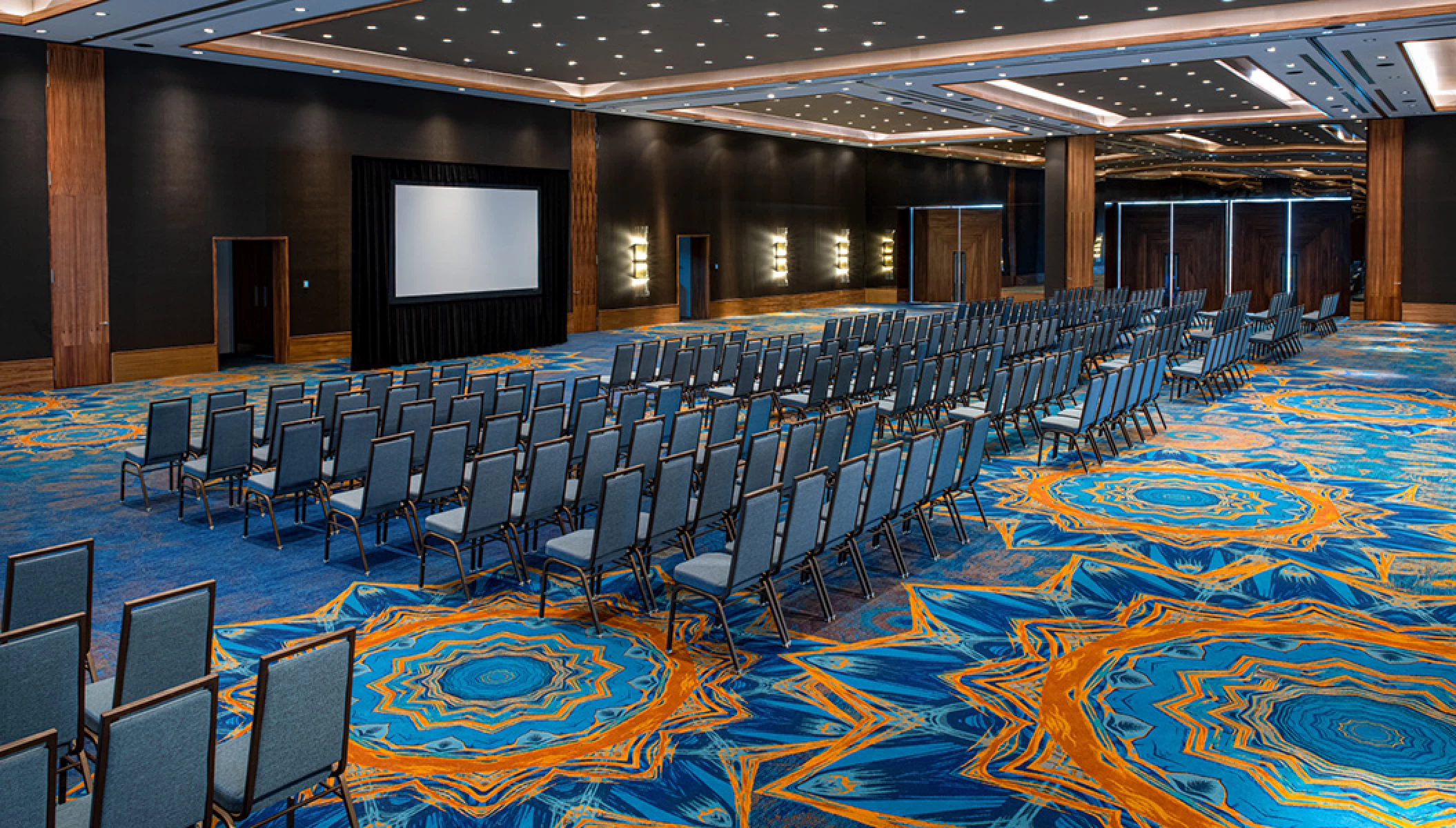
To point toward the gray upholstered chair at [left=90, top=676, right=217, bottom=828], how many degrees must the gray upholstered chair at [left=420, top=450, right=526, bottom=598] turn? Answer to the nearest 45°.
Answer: approximately 135° to its left

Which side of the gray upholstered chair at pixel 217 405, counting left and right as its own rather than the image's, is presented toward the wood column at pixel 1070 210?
right

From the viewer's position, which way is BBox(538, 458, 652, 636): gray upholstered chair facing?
facing away from the viewer and to the left of the viewer

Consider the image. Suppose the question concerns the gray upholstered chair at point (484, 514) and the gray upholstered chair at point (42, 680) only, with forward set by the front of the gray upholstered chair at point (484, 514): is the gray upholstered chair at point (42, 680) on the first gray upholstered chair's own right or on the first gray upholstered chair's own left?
on the first gray upholstered chair's own left

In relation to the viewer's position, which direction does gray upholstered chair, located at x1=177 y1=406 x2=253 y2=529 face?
facing away from the viewer and to the left of the viewer

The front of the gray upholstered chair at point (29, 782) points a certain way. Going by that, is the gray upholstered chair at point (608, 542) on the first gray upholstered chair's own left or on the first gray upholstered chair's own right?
on the first gray upholstered chair's own right

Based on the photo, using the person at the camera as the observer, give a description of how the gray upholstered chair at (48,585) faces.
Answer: facing away from the viewer and to the left of the viewer

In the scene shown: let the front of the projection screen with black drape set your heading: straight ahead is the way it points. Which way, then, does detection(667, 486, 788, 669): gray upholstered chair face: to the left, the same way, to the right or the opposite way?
the opposite way

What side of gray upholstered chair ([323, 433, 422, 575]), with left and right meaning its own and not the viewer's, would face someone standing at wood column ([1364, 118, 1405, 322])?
right

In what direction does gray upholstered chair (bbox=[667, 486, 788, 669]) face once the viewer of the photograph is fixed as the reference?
facing away from the viewer and to the left of the viewer
